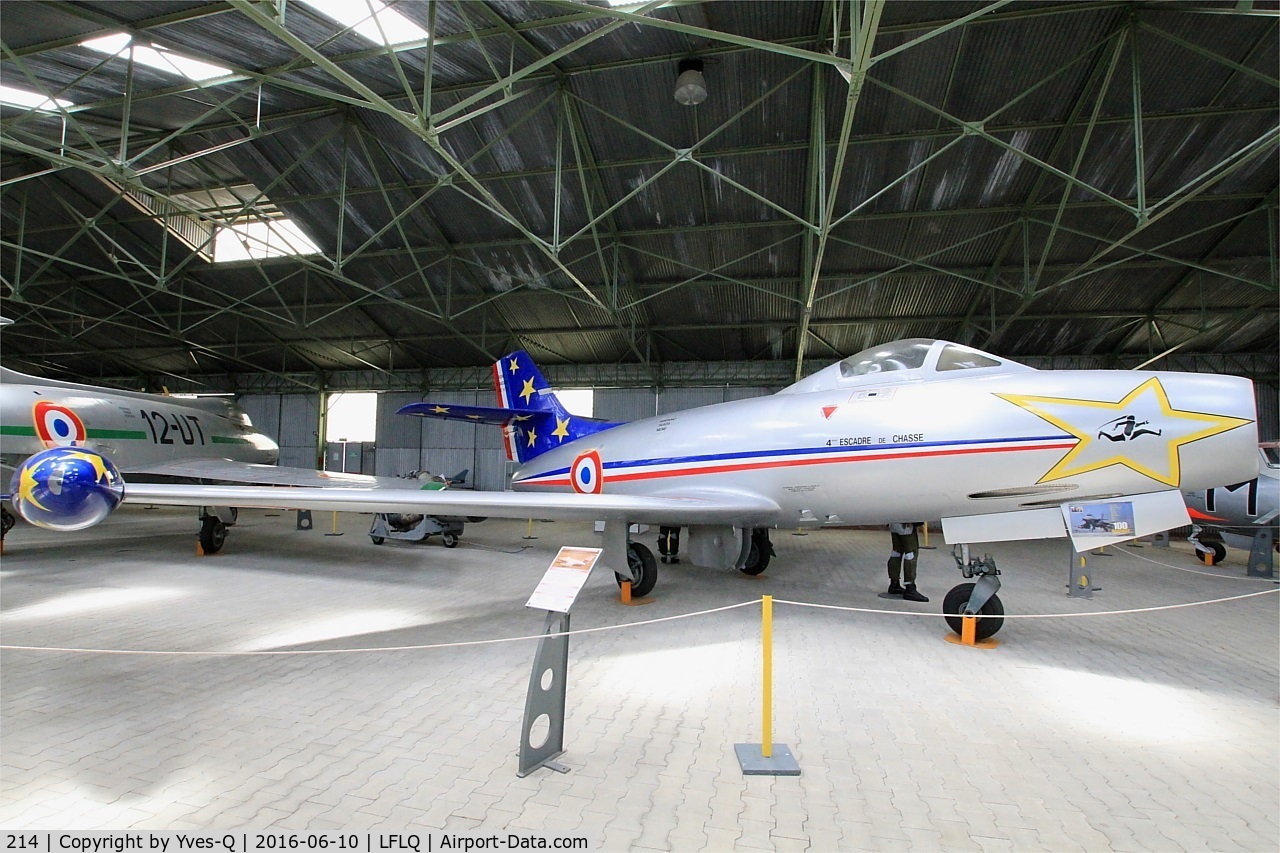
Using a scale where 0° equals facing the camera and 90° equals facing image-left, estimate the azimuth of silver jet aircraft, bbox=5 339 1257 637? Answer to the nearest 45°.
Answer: approximately 315°

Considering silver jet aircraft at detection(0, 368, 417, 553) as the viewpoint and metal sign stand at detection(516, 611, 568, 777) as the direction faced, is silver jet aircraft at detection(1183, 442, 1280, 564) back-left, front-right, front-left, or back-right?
front-left

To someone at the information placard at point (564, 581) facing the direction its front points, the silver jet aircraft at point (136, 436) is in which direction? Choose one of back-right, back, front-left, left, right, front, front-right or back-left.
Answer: right

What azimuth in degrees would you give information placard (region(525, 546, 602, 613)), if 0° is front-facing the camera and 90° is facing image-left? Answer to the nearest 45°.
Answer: approximately 45°

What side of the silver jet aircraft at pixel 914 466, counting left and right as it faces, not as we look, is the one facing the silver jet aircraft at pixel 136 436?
back

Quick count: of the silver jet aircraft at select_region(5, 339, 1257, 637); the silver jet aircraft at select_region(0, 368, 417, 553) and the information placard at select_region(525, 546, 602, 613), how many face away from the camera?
0

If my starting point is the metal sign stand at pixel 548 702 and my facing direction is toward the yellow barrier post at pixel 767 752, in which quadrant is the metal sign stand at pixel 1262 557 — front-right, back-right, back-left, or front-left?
front-left

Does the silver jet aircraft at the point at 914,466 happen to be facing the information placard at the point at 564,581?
no

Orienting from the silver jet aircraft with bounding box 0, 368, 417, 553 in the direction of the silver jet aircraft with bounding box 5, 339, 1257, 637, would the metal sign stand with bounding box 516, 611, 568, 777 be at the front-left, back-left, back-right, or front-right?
front-right

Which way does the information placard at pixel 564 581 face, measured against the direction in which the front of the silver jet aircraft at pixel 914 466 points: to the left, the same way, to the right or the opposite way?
to the right

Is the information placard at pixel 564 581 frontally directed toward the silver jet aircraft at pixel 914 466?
no

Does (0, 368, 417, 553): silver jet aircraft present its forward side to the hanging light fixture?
no
